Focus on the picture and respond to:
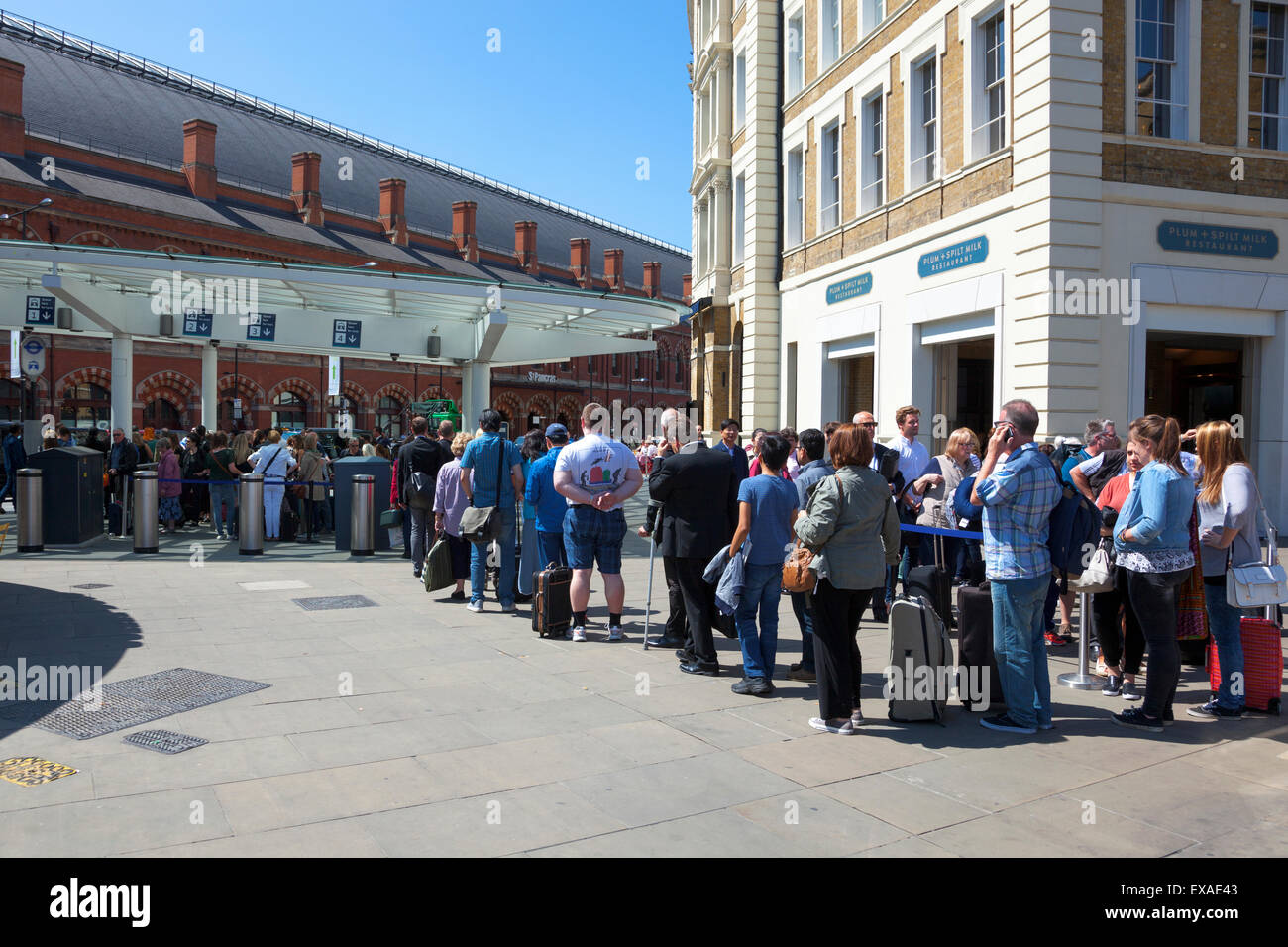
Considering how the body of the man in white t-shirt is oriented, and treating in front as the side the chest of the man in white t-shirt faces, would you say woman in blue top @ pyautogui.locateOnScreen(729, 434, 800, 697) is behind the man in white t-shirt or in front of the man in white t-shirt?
behind

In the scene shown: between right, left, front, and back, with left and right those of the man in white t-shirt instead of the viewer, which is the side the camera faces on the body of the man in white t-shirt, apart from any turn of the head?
back

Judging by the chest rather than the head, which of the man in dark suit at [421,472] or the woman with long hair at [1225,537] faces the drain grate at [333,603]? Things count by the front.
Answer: the woman with long hair

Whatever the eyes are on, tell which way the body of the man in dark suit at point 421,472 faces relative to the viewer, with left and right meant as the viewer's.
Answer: facing away from the viewer

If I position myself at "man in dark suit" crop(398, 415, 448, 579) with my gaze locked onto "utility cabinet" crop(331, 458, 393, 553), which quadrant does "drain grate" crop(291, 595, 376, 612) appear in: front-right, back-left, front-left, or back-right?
back-left

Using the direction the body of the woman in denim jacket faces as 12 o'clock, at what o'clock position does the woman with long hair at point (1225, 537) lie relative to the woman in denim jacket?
The woman with long hair is roughly at 4 o'clock from the woman in denim jacket.

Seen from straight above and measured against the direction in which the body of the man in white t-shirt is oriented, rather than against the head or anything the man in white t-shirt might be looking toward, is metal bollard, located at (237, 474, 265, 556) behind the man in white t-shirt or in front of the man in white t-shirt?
in front

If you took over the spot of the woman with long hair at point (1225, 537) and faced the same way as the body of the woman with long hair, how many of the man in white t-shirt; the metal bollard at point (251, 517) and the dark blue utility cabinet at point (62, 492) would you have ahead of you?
3

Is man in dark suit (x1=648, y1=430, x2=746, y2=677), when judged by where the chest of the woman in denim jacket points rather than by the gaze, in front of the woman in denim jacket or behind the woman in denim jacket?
in front

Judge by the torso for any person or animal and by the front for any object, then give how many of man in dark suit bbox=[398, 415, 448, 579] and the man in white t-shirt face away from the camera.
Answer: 2

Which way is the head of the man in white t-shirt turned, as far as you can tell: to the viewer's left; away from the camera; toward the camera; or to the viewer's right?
away from the camera

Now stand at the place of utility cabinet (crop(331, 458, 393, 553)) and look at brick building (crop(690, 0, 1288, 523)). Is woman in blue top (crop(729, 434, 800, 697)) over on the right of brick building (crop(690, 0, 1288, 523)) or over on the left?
right

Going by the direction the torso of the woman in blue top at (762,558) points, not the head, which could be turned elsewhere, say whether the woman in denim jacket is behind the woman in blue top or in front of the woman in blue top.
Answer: behind

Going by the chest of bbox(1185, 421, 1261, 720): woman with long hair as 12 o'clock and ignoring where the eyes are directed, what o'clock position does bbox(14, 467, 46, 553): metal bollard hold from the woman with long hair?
The metal bollard is roughly at 12 o'clock from the woman with long hair.
